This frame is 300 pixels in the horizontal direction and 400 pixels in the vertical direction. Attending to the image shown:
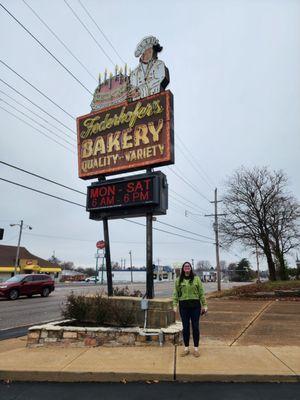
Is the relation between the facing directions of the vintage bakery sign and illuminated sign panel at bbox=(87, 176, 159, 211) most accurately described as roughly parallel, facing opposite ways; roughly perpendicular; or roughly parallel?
roughly parallel

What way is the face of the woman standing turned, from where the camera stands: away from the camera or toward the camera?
toward the camera

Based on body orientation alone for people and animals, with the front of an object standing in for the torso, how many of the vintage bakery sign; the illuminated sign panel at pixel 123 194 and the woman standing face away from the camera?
0

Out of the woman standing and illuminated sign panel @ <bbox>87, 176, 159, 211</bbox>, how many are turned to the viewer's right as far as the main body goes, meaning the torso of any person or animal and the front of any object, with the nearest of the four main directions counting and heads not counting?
0

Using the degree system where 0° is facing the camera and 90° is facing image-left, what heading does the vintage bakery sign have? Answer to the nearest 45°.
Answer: approximately 45°

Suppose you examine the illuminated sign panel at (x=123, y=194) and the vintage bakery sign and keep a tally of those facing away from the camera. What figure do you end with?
0

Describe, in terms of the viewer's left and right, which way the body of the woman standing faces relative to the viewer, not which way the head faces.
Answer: facing the viewer

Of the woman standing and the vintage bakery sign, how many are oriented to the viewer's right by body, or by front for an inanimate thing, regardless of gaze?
0

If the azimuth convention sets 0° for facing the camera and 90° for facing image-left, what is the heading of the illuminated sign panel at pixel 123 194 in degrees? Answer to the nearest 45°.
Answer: approximately 45°

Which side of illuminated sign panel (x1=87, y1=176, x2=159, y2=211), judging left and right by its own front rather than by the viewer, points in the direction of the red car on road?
right
